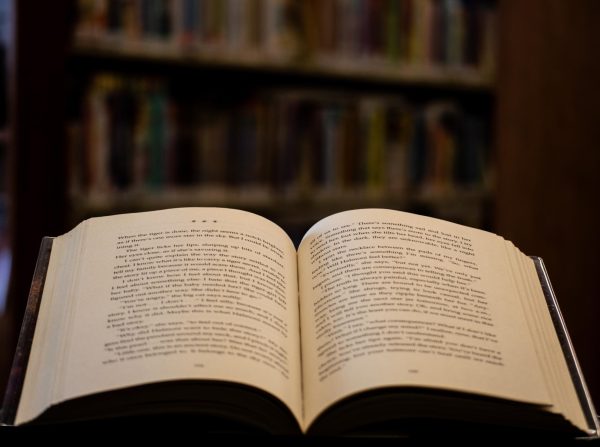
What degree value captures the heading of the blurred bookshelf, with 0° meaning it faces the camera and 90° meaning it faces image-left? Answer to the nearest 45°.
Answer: approximately 0°

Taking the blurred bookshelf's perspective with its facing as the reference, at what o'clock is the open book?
The open book is roughly at 12 o'clock from the blurred bookshelf.
